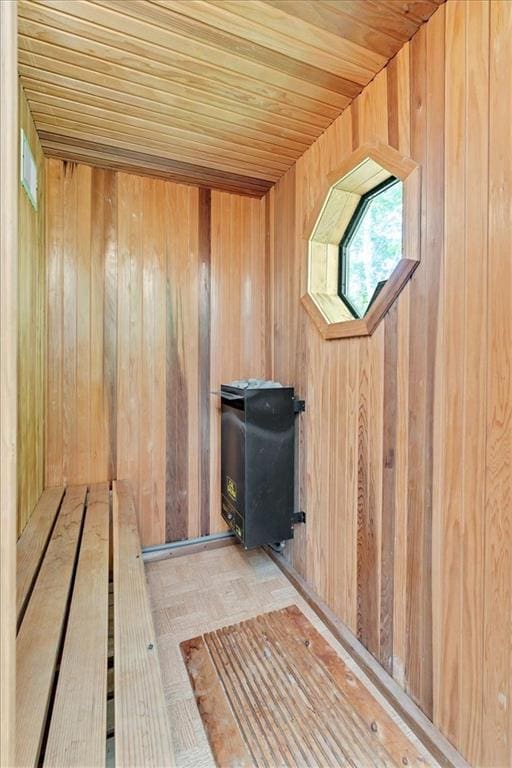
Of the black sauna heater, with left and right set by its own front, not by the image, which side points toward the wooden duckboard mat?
left

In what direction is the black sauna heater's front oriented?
to the viewer's left

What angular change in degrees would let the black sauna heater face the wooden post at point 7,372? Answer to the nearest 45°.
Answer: approximately 90° to its left
